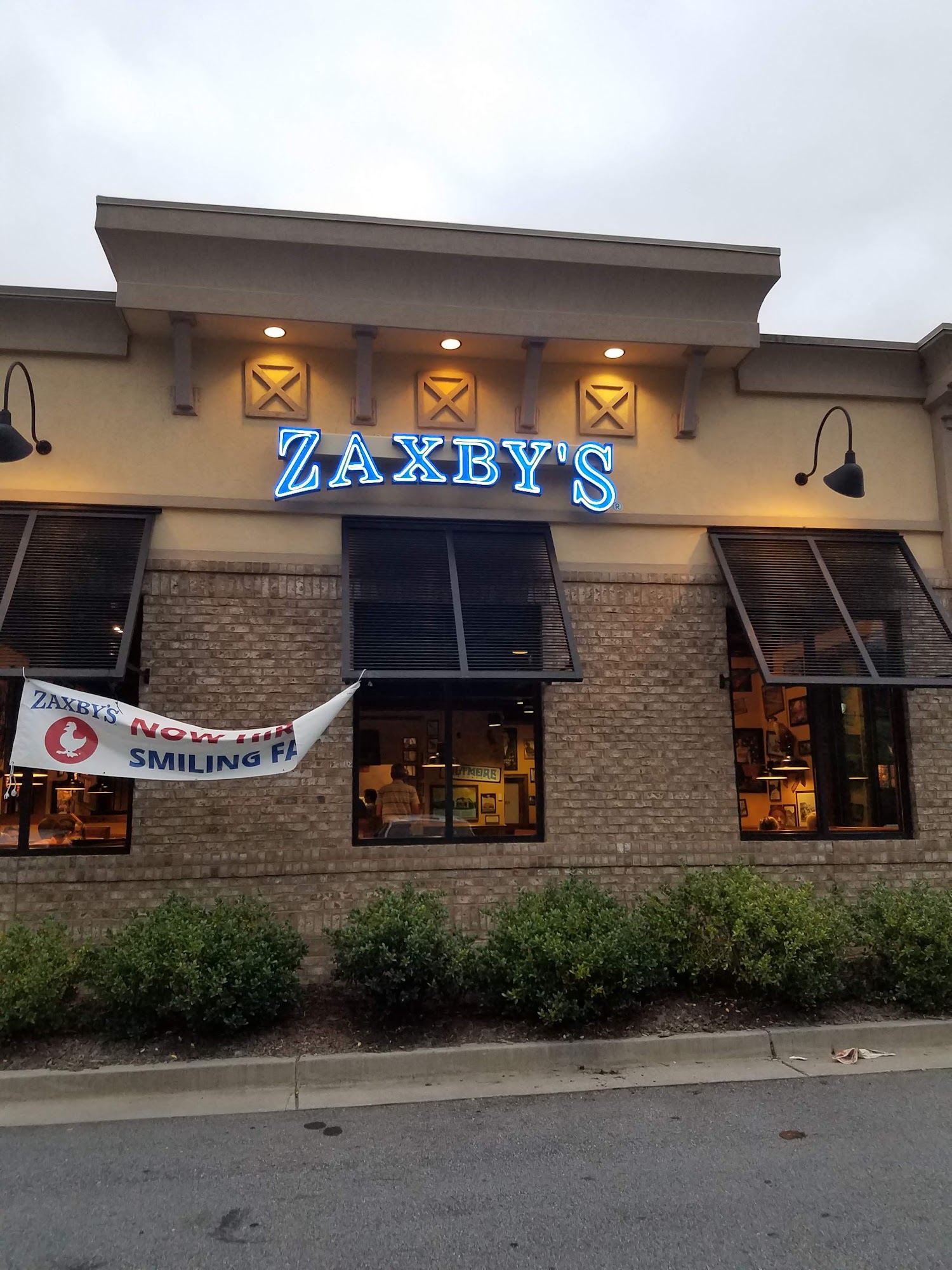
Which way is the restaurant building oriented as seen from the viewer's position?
toward the camera

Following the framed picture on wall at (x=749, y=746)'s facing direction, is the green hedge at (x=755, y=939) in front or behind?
in front

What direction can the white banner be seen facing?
toward the camera

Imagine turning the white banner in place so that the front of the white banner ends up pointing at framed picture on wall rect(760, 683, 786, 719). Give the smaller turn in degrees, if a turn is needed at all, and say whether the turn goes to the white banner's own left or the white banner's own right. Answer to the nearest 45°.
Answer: approximately 90° to the white banner's own left

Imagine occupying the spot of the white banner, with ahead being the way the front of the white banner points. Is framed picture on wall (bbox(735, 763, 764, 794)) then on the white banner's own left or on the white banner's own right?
on the white banner's own left

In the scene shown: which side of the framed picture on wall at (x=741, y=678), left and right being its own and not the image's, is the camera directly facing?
front

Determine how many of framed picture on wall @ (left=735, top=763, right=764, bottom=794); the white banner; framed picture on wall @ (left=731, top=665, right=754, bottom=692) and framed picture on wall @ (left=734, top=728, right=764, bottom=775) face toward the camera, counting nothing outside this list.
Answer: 4

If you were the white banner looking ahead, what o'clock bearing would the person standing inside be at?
The person standing inside is roughly at 8 o'clock from the white banner.

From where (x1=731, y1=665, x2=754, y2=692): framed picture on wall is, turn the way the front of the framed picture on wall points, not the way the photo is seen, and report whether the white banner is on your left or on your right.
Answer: on your right

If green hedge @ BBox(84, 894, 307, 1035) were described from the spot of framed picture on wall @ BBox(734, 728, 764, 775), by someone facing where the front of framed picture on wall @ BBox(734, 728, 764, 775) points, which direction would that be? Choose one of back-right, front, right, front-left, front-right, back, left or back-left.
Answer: front-right

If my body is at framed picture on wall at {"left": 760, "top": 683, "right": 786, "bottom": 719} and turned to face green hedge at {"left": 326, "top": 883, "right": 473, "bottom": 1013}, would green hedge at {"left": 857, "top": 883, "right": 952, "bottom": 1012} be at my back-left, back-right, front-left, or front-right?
front-left

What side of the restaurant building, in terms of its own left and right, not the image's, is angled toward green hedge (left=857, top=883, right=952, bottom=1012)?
left

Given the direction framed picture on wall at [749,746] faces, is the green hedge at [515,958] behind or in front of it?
in front

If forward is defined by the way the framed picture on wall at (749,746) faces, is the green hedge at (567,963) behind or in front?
in front

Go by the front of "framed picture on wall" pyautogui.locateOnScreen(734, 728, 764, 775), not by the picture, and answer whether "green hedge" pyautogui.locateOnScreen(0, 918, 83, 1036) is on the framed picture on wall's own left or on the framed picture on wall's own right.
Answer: on the framed picture on wall's own right
